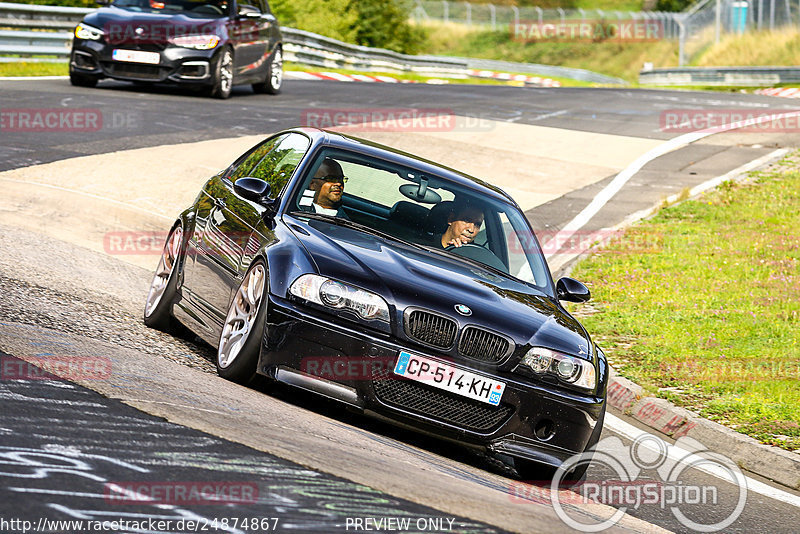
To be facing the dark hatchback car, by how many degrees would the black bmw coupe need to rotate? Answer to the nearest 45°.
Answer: approximately 135° to its left

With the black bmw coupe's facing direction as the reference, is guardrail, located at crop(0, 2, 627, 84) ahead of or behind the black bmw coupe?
behind

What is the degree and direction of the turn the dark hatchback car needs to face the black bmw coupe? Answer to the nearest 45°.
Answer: approximately 45° to its left

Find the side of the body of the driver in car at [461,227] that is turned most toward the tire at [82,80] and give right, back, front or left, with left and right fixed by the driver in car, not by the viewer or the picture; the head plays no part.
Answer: back

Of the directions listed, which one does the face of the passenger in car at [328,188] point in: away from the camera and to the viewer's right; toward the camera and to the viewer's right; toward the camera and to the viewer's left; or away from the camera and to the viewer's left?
toward the camera and to the viewer's right

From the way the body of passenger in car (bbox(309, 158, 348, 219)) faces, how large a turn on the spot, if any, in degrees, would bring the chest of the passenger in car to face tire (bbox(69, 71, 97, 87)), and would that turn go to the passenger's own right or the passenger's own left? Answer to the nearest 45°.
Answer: approximately 135° to the passenger's own left

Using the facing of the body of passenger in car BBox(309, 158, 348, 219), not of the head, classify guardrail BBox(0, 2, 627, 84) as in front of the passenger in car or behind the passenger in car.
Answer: behind

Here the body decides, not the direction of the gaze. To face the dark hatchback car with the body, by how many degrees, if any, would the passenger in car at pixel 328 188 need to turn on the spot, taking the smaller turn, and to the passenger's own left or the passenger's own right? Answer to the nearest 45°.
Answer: approximately 135° to the passenger's own left

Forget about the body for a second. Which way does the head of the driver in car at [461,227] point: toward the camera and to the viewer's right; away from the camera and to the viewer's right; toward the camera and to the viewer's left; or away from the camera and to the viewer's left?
toward the camera and to the viewer's right

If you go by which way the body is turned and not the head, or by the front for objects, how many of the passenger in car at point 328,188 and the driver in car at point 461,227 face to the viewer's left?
0

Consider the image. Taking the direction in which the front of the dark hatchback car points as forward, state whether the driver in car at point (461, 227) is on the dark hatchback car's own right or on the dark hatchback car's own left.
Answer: on the dark hatchback car's own left

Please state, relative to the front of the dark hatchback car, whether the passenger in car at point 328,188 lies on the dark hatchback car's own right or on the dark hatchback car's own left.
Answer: on the dark hatchback car's own left

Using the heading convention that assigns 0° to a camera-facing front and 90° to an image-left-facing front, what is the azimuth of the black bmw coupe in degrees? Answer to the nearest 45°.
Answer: approximately 315°

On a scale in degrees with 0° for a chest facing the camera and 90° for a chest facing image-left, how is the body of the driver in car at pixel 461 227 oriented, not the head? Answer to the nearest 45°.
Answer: approximately 315°
